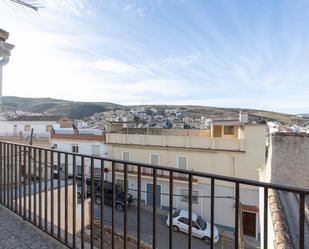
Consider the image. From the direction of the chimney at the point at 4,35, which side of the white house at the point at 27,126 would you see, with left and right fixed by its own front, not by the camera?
front

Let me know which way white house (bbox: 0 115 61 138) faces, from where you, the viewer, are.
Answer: facing the viewer

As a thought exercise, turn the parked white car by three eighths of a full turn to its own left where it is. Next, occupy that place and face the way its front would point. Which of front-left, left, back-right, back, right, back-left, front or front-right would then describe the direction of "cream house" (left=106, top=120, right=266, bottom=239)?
front

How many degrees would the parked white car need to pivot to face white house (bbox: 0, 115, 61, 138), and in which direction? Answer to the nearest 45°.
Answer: approximately 180°

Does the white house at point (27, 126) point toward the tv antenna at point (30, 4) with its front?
yes

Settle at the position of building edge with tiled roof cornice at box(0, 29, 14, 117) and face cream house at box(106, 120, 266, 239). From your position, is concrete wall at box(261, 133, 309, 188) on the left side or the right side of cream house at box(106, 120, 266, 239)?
right

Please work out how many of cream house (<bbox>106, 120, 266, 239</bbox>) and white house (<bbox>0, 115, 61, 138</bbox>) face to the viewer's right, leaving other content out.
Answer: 0

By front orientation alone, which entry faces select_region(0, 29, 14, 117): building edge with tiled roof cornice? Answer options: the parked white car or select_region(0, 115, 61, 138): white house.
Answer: the white house

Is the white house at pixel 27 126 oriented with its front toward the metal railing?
yes

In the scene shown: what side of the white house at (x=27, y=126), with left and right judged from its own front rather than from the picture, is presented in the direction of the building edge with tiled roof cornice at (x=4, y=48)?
front

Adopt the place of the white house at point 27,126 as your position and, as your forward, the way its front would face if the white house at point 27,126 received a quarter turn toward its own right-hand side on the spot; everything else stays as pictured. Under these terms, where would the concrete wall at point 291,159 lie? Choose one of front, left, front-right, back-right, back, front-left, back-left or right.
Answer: left

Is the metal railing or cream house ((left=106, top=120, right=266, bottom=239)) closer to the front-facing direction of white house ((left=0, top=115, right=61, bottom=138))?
the metal railing

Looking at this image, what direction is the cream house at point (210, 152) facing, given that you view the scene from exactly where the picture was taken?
facing the viewer and to the left of the viewer

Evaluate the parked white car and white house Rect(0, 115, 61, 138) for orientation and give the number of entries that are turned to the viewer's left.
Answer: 0
